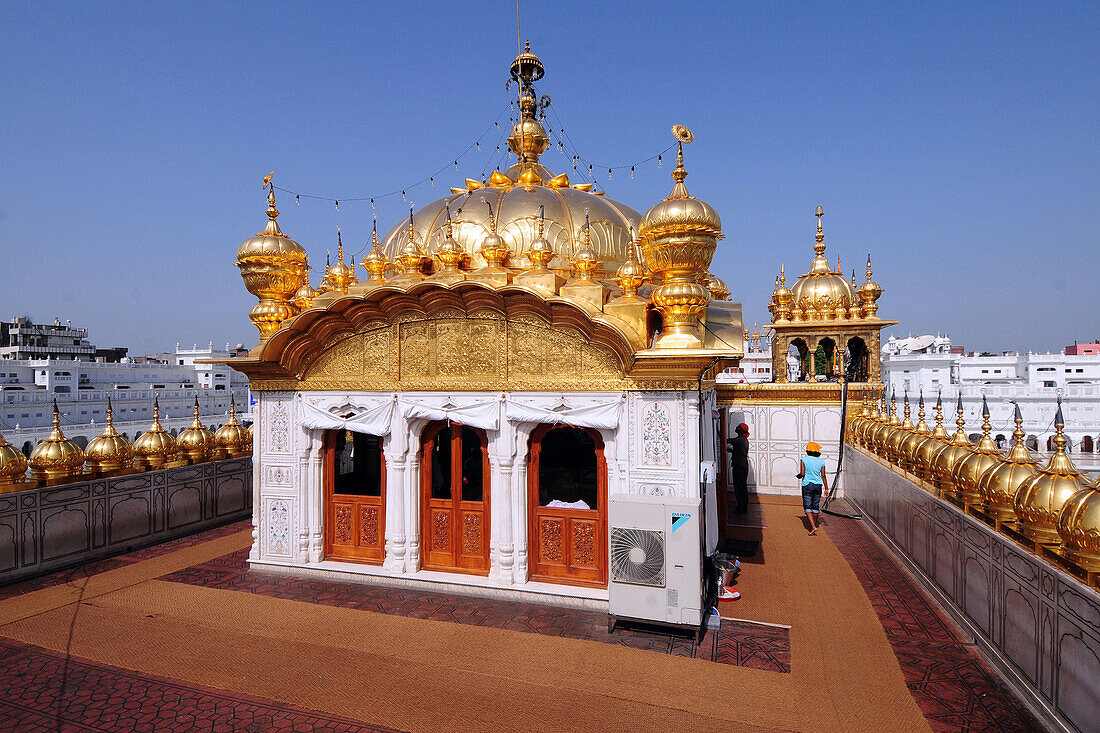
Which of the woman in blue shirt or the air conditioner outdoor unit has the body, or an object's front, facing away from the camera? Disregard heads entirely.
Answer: the woman in blue shirt

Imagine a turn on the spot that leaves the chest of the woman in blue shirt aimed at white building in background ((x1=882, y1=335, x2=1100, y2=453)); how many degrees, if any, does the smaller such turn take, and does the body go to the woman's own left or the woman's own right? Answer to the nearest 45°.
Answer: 0° — they already face it

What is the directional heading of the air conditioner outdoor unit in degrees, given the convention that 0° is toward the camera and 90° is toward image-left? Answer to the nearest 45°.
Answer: approximately 0°

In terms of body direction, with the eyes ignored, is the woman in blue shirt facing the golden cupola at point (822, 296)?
yes

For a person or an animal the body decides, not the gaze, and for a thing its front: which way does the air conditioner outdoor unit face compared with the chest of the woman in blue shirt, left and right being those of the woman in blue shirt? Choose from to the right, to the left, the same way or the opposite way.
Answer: the opposite way

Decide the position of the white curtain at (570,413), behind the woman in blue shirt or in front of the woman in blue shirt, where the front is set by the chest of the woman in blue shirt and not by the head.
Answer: behind

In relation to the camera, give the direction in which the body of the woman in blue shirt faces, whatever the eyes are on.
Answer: away from the camera

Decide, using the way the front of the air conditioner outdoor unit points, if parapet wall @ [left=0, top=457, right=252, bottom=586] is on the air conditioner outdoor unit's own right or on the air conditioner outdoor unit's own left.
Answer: on the air conditioner outdoor unit's own right

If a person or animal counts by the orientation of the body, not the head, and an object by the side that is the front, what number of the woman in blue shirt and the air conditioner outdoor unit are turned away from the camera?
1

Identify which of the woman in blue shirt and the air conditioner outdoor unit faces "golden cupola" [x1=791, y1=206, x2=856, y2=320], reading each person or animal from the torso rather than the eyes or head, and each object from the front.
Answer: the woman in blue shirt

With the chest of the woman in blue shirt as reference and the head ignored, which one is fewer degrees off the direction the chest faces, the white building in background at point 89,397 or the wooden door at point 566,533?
the white building in background

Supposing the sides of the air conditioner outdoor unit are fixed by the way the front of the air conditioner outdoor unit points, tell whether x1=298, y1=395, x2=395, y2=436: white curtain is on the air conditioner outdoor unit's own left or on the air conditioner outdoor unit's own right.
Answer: on the air conditioner outdoor unit's own right
